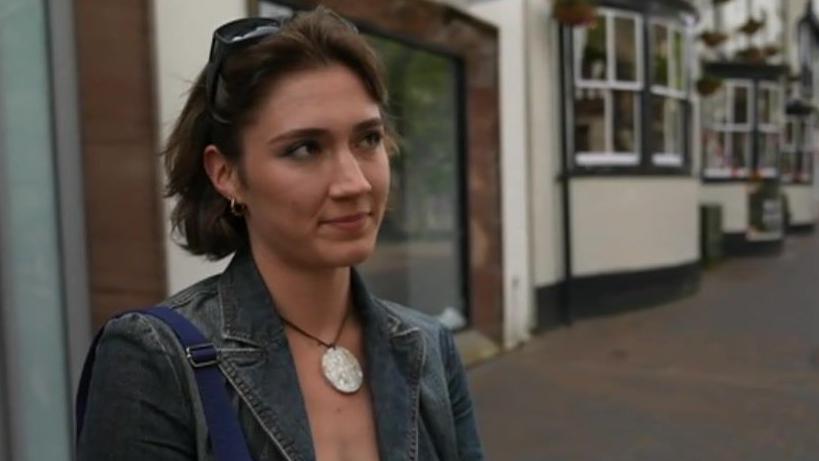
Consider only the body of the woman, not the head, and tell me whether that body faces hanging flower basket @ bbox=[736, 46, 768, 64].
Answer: no

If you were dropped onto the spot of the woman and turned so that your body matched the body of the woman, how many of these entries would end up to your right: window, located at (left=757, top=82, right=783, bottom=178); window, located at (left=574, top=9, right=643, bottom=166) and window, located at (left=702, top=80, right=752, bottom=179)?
0

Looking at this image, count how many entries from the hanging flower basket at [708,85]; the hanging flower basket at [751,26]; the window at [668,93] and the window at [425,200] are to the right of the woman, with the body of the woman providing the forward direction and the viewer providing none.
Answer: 0

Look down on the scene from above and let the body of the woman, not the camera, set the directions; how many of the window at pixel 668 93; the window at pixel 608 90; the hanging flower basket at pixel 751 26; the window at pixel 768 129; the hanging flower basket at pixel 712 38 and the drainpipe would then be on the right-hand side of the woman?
0

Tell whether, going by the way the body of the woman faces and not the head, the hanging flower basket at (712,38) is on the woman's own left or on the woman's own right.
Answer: on the woman's own left

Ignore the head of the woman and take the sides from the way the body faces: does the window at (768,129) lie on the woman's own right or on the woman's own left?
on the woman's own left

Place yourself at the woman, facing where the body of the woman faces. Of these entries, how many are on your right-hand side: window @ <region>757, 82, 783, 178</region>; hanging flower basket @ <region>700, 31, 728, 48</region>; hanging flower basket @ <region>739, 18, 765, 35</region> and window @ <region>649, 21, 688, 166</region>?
0

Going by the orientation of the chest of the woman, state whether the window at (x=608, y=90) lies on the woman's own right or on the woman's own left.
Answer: on the woman's own left

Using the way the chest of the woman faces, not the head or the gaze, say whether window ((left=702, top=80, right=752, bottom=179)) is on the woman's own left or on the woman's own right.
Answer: on the woman's own left

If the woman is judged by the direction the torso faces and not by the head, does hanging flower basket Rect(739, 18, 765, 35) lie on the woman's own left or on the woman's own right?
on the woman's own left

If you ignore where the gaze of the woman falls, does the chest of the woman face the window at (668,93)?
no

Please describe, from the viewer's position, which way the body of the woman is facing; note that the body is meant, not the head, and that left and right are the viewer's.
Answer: facing the viewer and to the right of the viewer

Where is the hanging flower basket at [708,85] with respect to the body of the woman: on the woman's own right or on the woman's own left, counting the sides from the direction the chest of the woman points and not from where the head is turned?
on the woman's own left

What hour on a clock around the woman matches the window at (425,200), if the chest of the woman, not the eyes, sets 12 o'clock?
The window is roughly at 8 o'clock from the woman.

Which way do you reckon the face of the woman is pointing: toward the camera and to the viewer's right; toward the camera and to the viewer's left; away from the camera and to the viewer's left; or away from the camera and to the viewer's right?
toward the camera and to the viewer's right

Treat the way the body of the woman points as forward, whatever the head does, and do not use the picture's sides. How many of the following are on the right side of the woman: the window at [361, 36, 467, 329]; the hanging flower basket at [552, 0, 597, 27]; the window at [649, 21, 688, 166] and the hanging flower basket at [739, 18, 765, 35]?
0
